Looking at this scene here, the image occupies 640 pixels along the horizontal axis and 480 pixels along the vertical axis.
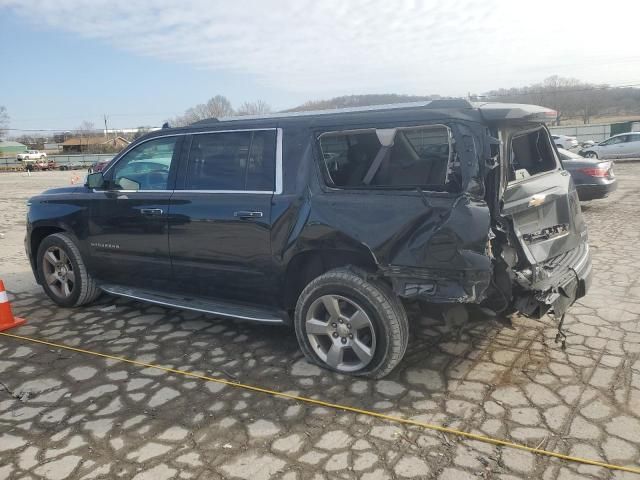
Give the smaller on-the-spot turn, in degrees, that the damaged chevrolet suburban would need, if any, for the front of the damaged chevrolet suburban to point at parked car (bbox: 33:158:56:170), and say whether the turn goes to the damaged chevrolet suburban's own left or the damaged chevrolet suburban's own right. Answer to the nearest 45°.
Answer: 0° — it already faces it

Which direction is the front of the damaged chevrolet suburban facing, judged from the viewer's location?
facing away from the viewer and to the left of the viewer

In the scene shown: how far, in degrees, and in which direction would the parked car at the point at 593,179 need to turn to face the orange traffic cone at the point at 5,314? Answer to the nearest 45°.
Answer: approximately 90° to its left

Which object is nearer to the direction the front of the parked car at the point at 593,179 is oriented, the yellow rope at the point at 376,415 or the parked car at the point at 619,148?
the parked car

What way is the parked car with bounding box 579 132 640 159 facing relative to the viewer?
to the viewer's left

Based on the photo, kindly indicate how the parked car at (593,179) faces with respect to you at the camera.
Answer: facing away from the viewer and to the left of the viewer

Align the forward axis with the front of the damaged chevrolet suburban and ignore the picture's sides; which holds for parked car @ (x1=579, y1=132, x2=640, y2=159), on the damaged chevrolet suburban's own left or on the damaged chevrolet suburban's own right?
on the damaged chevrolet suburban's own right

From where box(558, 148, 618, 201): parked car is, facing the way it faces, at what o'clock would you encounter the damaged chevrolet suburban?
The damaged chevrolet suburban is roughly at 8 o'clock from the parked car.

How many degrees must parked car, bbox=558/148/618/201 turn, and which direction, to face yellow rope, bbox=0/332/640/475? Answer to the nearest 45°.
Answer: approximately 135° to its left
